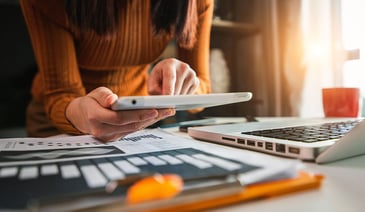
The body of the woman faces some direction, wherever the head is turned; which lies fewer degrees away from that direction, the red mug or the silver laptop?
the silver laptop

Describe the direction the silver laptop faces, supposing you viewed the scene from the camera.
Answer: facing away from the viewer and to the left of the viewer

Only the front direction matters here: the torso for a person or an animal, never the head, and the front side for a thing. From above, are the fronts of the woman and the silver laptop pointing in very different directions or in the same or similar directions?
very different directions

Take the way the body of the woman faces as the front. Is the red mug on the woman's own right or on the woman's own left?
on the woman's own left

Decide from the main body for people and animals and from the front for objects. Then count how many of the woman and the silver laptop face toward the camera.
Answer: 1

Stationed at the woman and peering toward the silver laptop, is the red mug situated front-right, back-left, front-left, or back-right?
front-left

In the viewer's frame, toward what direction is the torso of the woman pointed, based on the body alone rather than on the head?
toward the camera

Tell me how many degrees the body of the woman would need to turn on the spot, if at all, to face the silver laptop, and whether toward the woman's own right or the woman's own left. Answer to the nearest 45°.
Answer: approximately 45° to the woman's own left

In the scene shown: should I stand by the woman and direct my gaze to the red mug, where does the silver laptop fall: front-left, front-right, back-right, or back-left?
front-right

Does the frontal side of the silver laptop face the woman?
yes

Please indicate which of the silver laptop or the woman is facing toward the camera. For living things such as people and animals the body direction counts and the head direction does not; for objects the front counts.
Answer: the woman
